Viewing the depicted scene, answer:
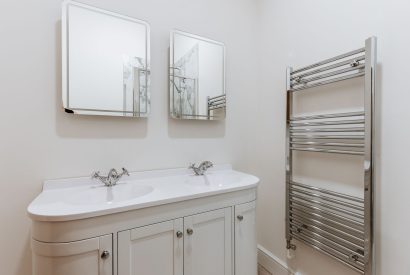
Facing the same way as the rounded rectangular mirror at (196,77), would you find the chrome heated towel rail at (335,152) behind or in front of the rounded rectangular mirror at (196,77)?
in front

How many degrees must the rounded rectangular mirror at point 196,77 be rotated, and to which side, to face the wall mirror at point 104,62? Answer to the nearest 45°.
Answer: approximately 90° to its right

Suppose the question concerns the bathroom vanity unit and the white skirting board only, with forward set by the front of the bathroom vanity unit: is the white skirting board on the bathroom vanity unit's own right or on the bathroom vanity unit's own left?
on the bathroom vanity unit's own left

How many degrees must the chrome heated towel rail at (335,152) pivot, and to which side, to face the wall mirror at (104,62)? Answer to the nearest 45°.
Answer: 0° — it already faces it

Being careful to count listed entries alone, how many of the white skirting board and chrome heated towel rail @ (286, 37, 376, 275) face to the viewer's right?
0

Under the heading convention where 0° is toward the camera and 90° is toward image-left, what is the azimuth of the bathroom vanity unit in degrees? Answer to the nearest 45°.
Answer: approximately 315°

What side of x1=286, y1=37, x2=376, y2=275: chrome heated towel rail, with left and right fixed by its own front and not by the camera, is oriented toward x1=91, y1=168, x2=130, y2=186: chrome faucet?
front

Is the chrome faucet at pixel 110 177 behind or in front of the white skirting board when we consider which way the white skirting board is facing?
in front

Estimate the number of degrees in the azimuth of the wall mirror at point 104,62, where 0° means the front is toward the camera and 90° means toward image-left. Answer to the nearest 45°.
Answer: approximately 315°

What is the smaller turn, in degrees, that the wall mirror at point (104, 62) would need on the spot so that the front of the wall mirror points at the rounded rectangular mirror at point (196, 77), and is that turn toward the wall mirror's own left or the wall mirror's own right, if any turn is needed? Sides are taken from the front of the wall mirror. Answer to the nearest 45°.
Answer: approximately 45° to the wall mirror's own left
